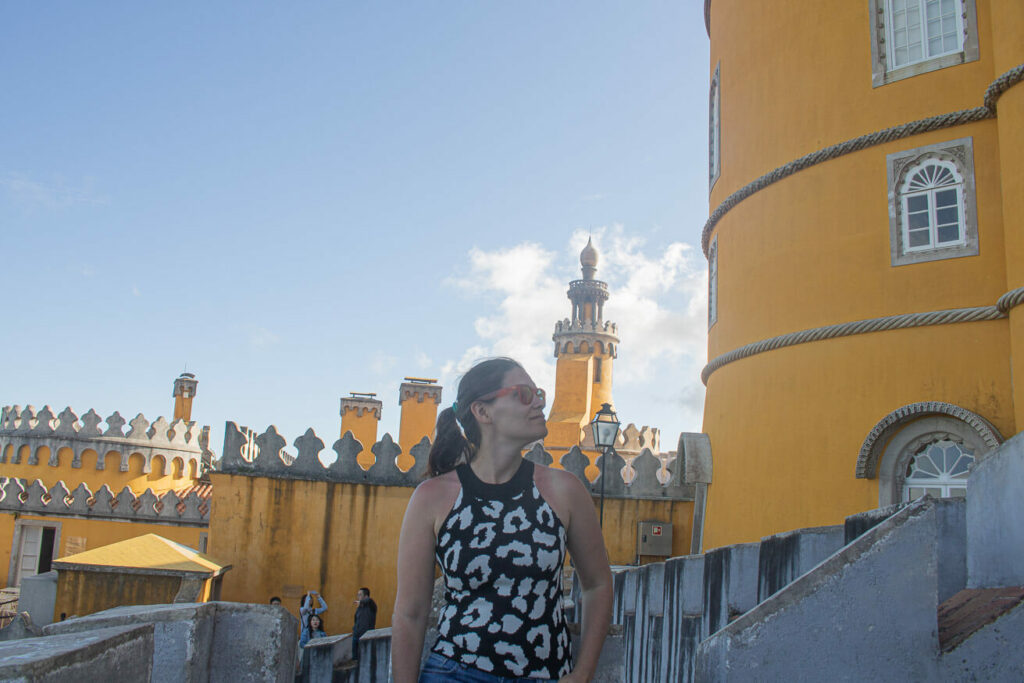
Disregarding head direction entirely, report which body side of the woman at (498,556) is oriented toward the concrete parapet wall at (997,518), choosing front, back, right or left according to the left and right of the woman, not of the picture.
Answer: left

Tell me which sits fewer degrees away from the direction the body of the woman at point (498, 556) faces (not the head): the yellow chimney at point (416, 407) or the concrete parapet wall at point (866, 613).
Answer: the concrete parapet wall

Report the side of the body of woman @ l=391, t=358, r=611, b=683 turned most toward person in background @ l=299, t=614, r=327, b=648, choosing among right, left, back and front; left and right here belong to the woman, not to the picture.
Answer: back

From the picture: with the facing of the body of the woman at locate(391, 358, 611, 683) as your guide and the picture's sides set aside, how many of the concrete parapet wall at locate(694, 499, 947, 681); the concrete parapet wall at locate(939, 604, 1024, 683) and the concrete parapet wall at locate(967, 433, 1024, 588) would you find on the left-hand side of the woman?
3

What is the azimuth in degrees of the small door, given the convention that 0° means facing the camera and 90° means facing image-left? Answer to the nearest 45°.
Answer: approximately 315°

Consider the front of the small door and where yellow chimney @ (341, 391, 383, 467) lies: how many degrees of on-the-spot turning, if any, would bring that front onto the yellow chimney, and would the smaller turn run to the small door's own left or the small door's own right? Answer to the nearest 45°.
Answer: approximately 45° to the small door's own left

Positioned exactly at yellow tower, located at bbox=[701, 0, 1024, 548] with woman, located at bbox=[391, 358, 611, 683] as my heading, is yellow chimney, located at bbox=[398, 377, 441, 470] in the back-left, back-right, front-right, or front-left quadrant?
back-right

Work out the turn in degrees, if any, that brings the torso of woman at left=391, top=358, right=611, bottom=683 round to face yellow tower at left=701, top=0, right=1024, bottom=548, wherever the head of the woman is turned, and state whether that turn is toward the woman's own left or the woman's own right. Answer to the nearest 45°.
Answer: approximately 135° to the woman's own left

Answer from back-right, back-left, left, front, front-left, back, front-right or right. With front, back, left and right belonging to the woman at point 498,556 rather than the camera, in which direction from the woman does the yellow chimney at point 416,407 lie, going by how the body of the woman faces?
back

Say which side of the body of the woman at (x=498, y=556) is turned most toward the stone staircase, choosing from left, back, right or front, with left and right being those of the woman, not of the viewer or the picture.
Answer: left

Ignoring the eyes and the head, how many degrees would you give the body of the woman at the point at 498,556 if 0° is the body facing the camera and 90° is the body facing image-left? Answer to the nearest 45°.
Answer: approximately 0°
